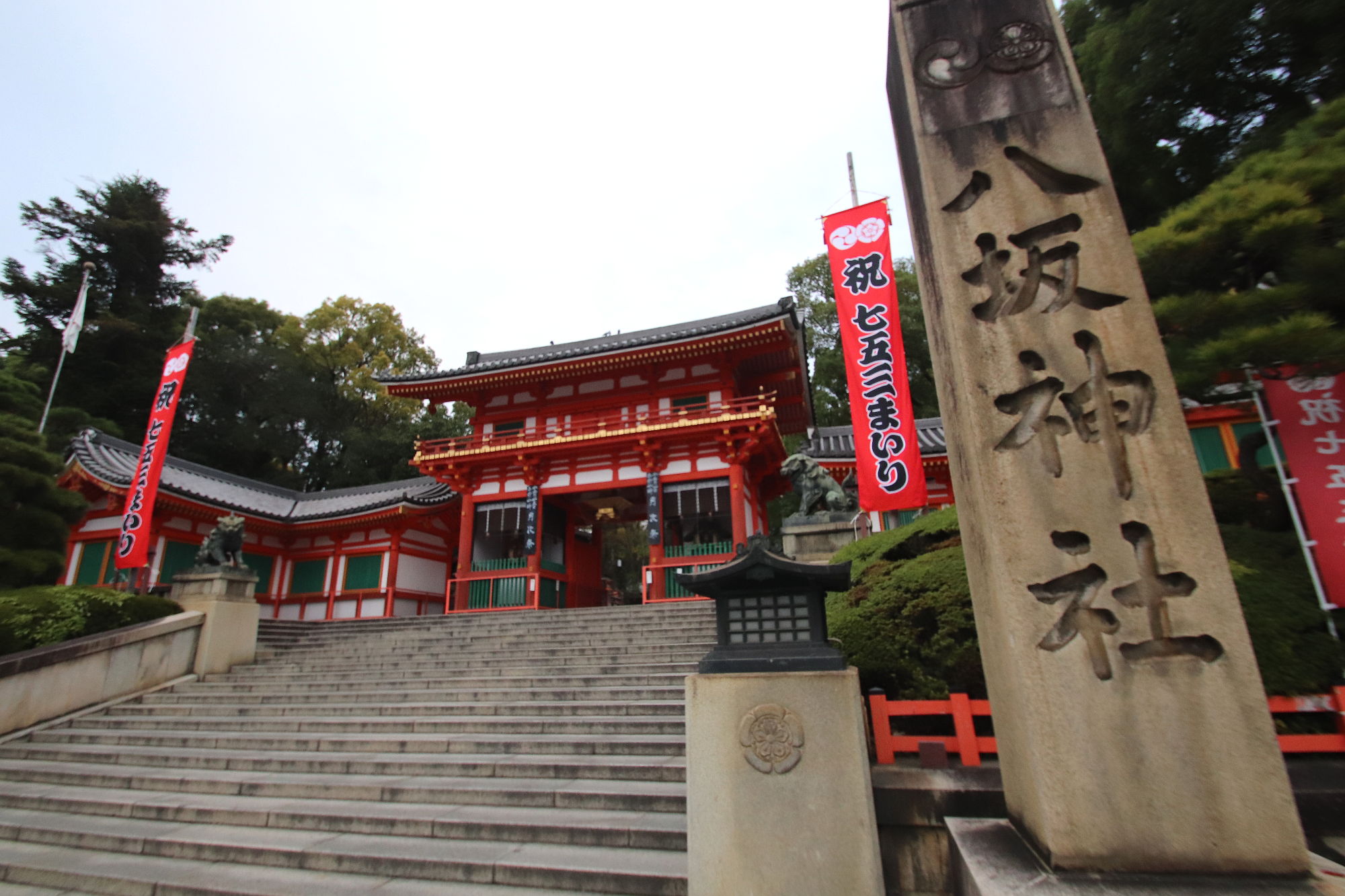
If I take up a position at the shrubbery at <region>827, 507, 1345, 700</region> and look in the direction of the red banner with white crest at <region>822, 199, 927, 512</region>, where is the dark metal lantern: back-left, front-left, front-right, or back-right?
back-left

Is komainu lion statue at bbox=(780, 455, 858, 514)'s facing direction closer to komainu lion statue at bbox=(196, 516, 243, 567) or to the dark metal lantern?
the komainu lion statue

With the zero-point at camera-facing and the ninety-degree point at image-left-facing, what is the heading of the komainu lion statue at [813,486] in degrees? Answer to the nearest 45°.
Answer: approximately 90°

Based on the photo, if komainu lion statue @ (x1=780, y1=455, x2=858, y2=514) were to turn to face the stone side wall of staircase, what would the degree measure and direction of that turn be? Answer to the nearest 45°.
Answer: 0° — it already faces it

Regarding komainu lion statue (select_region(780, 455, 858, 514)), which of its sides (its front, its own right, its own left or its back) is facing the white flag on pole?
front

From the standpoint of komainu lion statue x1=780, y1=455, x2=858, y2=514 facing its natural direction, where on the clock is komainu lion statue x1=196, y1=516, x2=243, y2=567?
komainu lion statue x1=196, y1=516, x2=243, y2=567 is roughly at 12 o'clock from komainu lion statue x1=780, y1=455, x2=858, y2=514.

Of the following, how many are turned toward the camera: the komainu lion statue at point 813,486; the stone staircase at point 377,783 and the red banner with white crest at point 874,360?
2

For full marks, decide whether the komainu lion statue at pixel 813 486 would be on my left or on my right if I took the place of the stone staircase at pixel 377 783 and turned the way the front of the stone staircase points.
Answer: on my left

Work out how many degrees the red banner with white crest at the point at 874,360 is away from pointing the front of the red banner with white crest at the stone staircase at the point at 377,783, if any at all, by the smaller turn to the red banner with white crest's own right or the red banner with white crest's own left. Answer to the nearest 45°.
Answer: approximately 45° to the red banner with white crest's own right

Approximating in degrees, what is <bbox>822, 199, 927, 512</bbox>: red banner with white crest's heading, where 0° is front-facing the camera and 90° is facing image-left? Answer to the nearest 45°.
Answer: approximately 0°

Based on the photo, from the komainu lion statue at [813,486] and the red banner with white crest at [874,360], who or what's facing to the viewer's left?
the komainu lion statue

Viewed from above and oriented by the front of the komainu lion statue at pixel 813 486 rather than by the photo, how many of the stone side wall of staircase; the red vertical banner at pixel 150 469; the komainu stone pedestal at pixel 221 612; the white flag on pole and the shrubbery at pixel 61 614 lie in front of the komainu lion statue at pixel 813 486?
5

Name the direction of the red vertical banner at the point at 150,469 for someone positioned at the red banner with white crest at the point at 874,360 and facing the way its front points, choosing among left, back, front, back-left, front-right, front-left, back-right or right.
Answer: right

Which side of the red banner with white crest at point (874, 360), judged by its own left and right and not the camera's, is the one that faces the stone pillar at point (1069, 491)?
front

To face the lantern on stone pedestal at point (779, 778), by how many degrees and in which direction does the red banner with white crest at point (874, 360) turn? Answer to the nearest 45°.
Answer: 0° — it already faces it

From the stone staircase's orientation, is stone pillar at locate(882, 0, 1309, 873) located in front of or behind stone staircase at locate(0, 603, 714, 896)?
in front

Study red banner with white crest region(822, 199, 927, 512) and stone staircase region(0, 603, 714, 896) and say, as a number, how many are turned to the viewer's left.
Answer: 0
